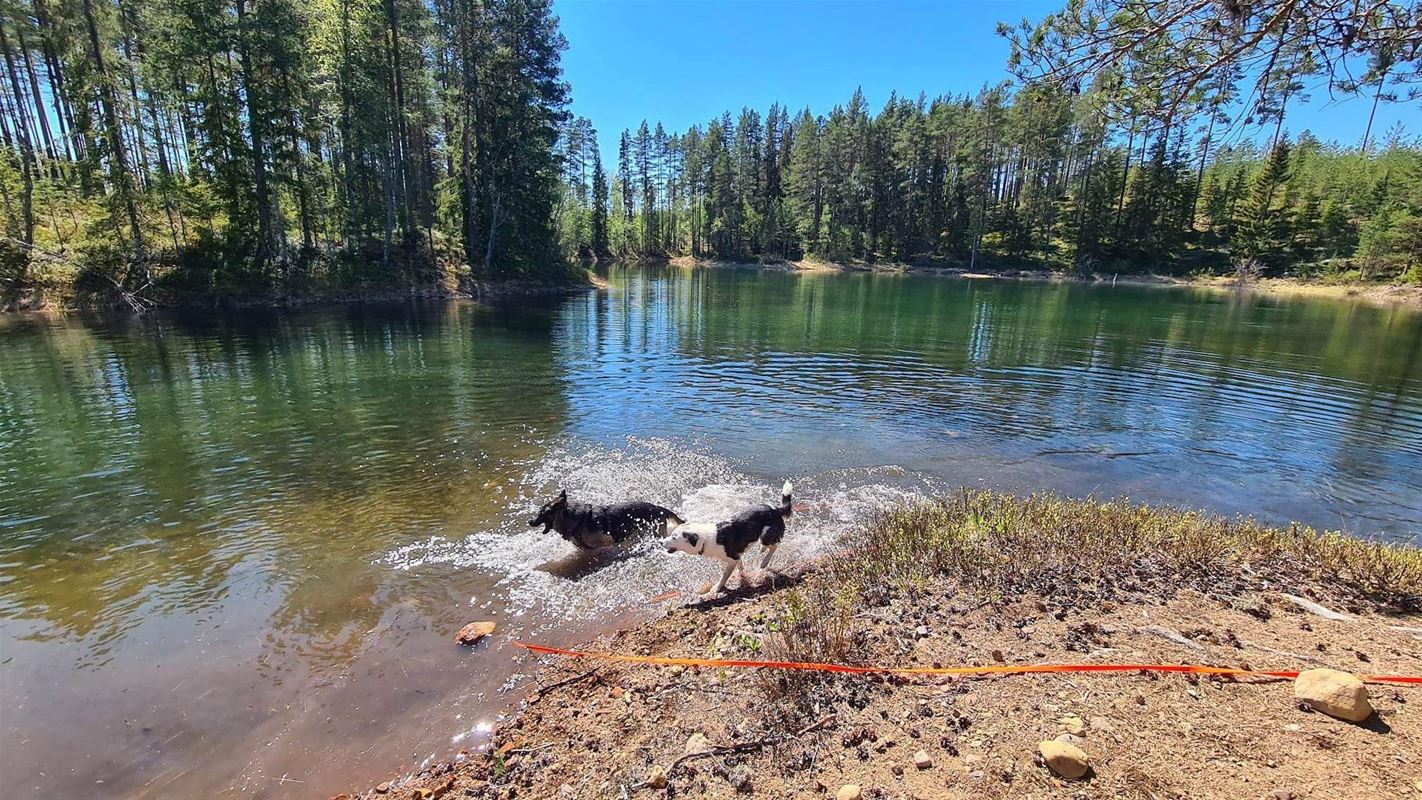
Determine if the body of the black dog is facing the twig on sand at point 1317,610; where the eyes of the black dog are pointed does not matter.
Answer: no

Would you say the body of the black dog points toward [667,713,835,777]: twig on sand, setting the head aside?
no

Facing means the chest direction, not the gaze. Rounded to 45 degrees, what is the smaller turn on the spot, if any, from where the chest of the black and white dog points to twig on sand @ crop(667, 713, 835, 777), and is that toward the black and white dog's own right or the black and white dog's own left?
approximately 90° to the black and white dog's own left

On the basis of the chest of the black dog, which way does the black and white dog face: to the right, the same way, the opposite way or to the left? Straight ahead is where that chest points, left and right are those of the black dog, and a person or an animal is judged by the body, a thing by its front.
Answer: the same way

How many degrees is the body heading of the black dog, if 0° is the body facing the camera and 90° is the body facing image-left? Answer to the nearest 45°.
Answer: approximately 90°

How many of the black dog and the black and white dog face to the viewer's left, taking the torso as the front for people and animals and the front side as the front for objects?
2

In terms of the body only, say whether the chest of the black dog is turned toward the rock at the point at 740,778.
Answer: no

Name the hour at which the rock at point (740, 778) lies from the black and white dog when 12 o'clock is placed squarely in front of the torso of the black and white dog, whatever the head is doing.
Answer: The rock is roughly at 9 o'clock from the black and white dog.

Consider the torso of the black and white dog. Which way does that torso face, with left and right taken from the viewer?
facing to the left of the viewer

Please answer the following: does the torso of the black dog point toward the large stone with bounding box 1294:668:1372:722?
no

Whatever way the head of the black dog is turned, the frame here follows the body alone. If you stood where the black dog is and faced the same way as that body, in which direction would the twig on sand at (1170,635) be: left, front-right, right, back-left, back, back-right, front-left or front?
back-left

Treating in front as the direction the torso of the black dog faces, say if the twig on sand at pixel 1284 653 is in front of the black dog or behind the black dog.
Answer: behind

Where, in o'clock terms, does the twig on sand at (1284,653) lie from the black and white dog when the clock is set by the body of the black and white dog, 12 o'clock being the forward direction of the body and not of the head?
The twig on sand is roughly at 7 o'clock from the black and white dog.
